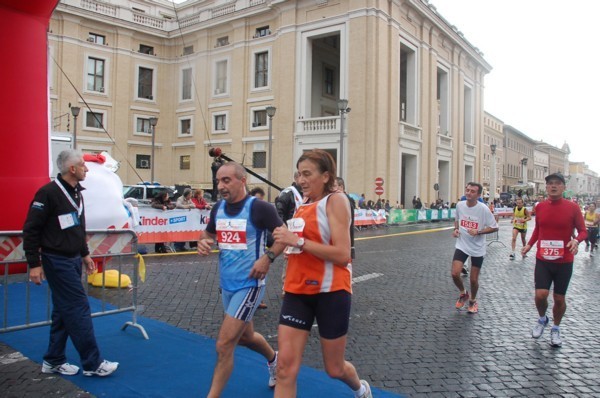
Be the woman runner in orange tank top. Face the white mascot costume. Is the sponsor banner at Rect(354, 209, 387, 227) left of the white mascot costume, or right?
right

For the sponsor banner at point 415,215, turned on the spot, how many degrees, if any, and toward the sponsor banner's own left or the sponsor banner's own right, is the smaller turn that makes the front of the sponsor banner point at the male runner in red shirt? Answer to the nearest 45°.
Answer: approximately 45° to the sponsor banner's own right

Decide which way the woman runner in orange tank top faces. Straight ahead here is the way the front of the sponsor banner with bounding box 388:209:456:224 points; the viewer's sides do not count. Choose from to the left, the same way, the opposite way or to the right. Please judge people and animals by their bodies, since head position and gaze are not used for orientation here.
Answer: to the right

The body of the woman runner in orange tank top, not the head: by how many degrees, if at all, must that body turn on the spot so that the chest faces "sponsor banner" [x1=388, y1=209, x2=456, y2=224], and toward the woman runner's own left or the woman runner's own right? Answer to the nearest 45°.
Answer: approximately 135° to the woman runner's own right

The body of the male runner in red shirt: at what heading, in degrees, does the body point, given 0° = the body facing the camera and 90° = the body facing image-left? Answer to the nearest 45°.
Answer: approximately 0°

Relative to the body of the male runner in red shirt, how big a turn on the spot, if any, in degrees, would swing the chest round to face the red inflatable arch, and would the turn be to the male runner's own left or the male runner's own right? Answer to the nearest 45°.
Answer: approximately 90° to the male runner's own right

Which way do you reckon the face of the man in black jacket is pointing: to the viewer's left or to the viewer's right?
to the viewer's right
